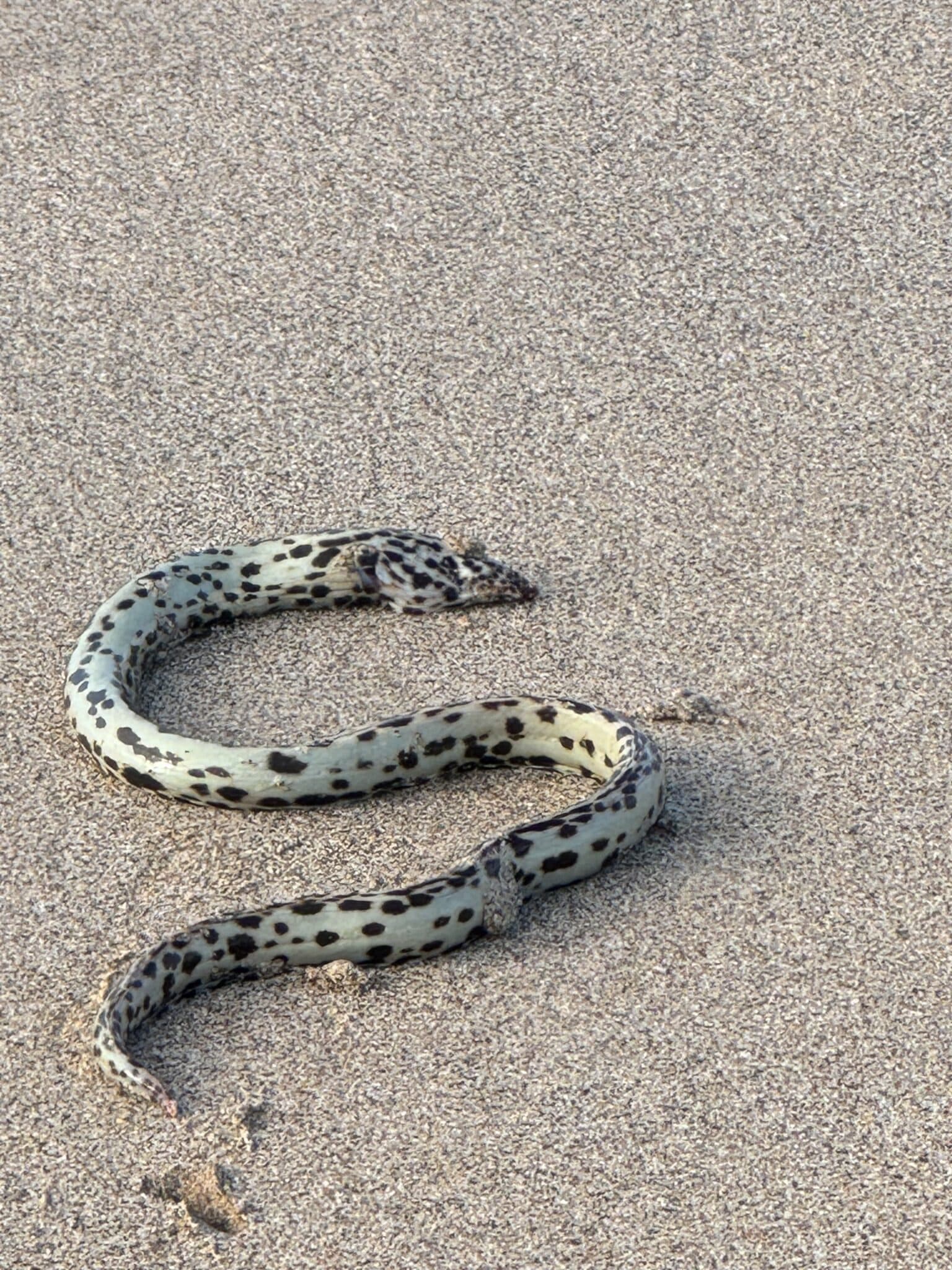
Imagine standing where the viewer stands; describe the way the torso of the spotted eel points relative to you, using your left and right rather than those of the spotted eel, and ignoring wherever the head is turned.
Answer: facing to the right of the viewer
